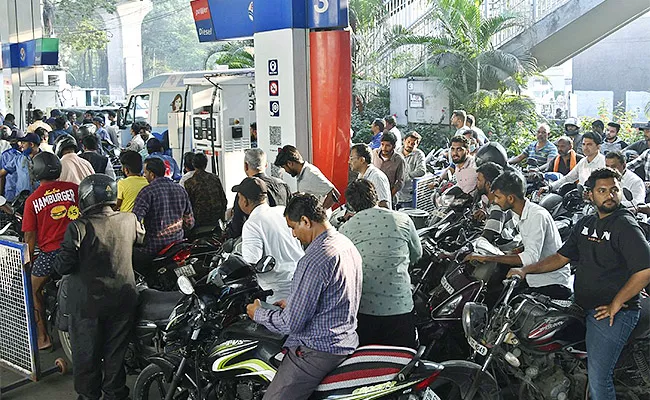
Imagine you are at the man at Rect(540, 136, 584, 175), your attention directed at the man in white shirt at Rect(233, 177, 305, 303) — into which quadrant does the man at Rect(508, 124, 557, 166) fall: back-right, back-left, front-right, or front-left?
back-right

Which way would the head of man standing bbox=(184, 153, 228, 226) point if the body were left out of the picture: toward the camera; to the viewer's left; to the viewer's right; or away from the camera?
away from the camera

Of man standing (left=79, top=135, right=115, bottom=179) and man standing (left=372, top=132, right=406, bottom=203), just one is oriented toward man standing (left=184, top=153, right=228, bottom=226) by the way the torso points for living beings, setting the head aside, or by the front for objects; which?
man standing (left=372, top=132, right=406, bottom=203)

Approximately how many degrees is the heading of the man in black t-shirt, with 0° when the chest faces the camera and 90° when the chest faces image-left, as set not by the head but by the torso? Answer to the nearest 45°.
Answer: approximately 45°

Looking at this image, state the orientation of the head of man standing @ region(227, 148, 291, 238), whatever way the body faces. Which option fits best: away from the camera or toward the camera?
away from the camera

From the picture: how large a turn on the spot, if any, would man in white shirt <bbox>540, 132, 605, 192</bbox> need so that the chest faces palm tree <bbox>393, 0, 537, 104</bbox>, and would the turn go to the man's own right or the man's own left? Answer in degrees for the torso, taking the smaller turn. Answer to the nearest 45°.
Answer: approximately 135° to the man's own right

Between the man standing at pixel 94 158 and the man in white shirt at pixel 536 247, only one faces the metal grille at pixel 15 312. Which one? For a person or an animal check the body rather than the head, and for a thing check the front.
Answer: the man in white shirt

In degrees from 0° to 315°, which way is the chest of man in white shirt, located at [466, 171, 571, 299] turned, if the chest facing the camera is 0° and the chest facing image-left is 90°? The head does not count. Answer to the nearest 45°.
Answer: approximately 90°
